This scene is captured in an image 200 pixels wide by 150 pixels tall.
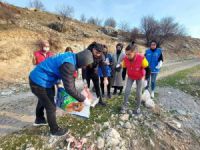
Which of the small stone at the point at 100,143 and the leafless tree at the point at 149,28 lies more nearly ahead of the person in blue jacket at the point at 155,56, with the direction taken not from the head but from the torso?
the small stone

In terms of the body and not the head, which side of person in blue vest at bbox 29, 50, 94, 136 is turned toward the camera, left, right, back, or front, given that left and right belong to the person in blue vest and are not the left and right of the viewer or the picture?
right

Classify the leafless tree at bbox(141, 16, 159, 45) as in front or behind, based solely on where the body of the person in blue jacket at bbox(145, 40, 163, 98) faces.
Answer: behind

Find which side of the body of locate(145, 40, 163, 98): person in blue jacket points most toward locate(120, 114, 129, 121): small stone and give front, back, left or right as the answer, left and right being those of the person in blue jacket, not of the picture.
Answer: front

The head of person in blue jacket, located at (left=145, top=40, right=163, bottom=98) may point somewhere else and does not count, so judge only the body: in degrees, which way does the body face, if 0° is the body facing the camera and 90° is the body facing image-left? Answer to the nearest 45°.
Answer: approximately 0°

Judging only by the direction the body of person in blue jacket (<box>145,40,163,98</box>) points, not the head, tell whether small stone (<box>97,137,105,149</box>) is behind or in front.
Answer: in front

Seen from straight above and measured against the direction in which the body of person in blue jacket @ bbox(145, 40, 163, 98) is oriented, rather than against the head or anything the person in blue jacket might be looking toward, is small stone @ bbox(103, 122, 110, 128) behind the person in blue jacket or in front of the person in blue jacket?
in front

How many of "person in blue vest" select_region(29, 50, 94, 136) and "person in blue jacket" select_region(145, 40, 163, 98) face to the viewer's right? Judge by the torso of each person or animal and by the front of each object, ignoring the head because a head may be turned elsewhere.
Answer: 1
